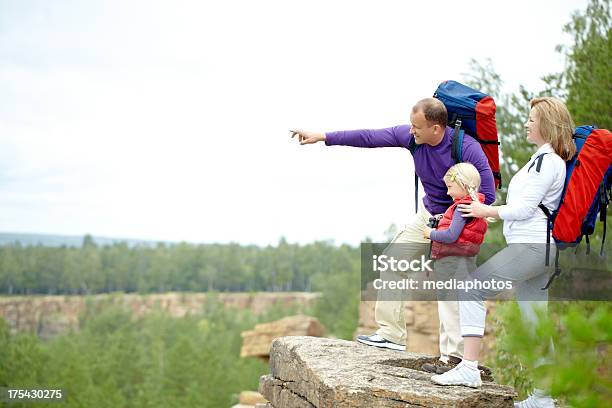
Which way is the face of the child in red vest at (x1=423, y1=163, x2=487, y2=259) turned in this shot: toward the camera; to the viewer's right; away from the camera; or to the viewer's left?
to the viewer's left

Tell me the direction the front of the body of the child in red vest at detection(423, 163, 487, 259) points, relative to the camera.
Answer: to the viewer's left

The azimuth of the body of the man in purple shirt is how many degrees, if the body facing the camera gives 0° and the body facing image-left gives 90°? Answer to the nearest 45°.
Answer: approximately 45°

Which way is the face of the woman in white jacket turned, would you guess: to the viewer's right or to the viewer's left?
to the viewer's left

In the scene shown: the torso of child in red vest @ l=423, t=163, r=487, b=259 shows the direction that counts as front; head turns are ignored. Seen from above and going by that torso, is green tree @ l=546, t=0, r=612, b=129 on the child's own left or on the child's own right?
on the child's own right

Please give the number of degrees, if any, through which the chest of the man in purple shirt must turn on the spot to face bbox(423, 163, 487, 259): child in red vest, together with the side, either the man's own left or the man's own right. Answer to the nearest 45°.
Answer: approximately 45° to the man's own left

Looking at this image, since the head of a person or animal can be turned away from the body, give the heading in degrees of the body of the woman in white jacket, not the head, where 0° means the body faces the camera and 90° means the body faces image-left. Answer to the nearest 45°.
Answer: approximately 90°
